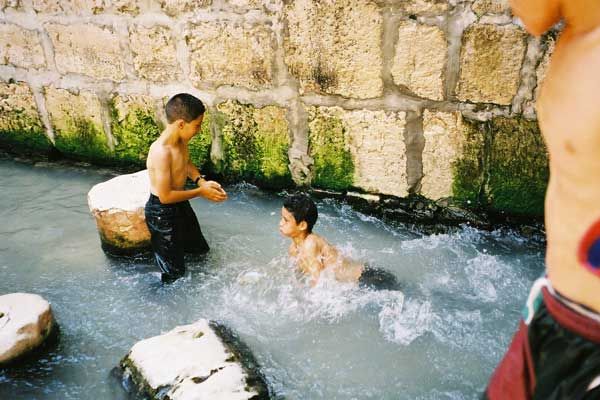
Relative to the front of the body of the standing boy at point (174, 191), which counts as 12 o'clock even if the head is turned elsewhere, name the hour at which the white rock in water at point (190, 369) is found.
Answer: The white rock in water is roughly at 3 o'clock from the standing boy.

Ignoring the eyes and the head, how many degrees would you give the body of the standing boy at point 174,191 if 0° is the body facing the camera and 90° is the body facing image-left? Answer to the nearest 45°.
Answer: approximately 270°

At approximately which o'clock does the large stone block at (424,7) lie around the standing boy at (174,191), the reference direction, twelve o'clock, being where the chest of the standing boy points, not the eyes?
The large stone block is roughly at 12 o'clock from the standing boy.

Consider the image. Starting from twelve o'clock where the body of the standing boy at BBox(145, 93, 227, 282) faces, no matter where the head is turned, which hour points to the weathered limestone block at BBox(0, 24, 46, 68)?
The weathered limestone block is roughly at 8 o'clock from the standing boy.

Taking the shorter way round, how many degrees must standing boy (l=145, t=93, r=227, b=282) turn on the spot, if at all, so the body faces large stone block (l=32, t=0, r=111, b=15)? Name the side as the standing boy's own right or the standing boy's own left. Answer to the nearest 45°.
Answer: approximately 135° to the standing boy's own left

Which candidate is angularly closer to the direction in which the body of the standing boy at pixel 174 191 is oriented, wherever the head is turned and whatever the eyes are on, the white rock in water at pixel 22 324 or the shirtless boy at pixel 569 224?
the shirtless boy

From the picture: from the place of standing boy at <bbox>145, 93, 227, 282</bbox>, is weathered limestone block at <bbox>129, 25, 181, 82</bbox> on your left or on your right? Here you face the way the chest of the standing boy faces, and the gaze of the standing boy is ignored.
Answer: on your left

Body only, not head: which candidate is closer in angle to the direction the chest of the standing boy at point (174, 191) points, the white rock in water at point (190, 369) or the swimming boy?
the swimming boy

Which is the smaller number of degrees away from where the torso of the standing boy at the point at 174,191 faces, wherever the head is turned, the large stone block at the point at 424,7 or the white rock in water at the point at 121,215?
the large stone block

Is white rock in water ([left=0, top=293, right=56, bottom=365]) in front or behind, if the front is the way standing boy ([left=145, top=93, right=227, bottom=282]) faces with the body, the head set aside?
behind

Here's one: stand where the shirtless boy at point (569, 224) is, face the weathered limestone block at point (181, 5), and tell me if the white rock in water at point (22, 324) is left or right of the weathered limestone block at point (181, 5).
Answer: left

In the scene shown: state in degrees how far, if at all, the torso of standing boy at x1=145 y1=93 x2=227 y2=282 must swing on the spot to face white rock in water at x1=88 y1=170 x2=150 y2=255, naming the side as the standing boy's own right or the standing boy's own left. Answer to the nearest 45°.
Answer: approximately 135° to the standing boy's own left
